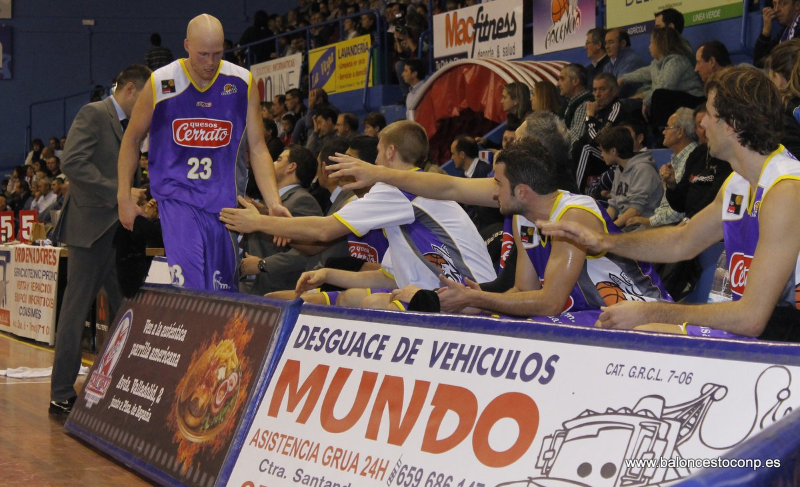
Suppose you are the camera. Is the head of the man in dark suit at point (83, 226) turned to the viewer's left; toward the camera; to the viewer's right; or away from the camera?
to the viewer's right

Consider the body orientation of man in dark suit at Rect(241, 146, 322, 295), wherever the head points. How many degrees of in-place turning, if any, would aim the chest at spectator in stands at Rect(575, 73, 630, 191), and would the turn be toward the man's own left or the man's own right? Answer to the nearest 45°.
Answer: approximately 180°

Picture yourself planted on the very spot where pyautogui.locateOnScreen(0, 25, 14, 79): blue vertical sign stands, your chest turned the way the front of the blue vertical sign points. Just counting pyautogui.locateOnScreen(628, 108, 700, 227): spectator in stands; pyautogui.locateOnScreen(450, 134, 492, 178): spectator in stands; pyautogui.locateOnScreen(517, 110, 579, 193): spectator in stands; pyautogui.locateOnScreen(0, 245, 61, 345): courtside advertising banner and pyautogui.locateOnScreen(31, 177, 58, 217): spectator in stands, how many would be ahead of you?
5
